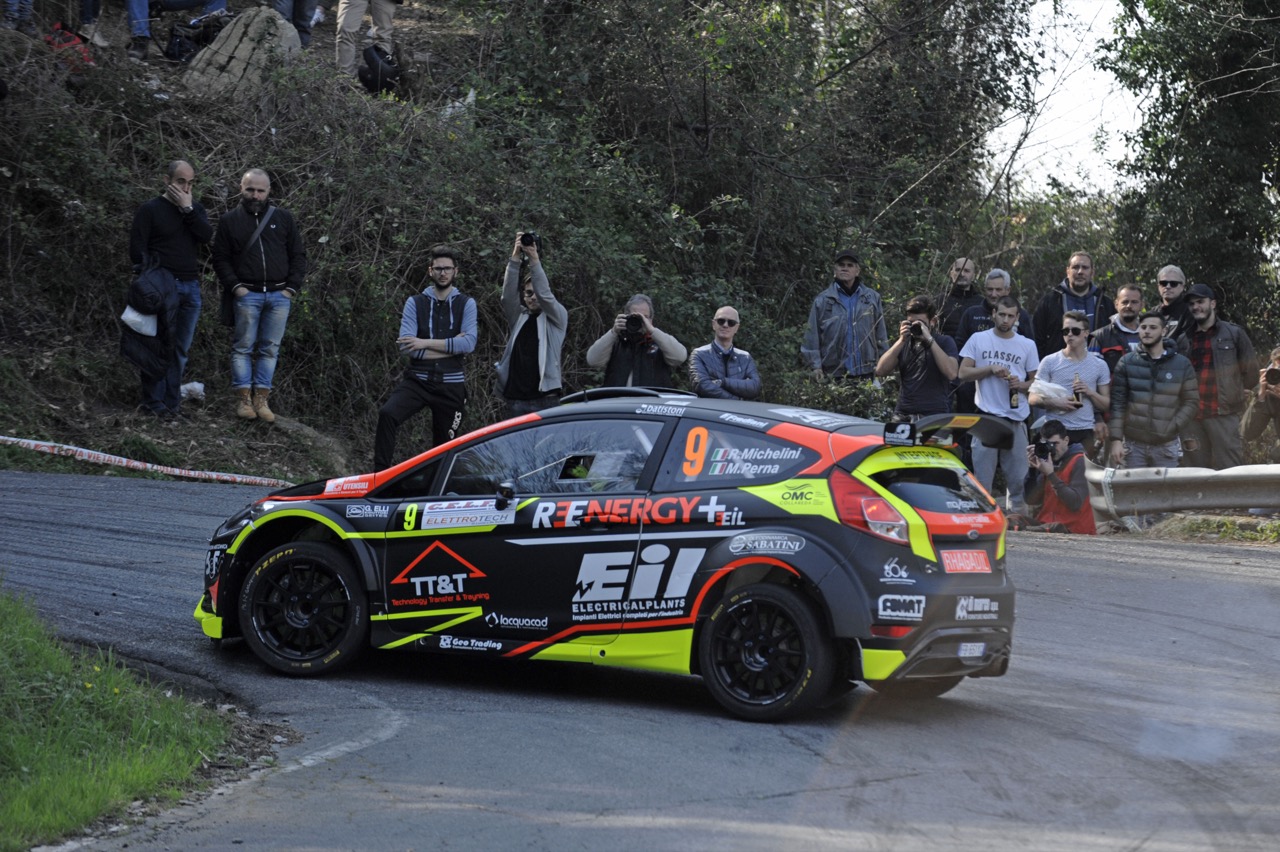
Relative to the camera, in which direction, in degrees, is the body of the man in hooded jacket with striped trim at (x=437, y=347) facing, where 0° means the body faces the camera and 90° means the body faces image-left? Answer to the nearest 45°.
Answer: approximately 0°

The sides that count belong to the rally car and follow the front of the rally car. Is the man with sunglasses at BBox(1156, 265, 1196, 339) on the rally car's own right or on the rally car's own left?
on the rally car's own right

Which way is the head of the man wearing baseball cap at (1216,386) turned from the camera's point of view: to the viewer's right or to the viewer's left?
to the viewer's left

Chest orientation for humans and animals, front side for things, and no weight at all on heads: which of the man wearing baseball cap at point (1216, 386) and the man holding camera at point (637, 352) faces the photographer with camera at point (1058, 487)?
the man wearing baseball cap

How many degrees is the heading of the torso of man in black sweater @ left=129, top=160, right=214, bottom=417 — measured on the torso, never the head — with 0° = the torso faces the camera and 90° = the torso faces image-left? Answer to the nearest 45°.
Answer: approximately 315°

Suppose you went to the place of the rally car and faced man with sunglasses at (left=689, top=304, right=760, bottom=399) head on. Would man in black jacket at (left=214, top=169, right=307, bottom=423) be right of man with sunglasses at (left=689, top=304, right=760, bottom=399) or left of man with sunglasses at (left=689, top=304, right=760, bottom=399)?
left
